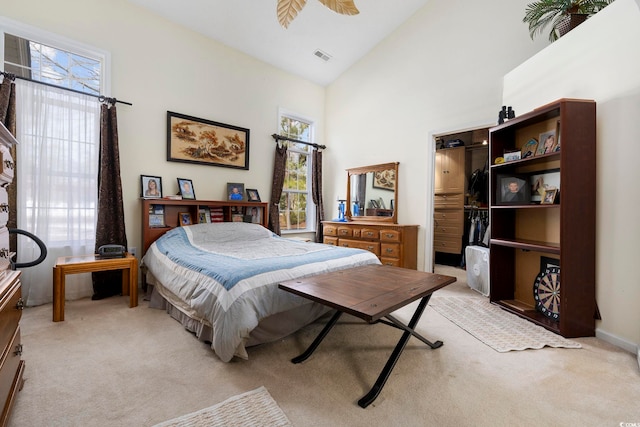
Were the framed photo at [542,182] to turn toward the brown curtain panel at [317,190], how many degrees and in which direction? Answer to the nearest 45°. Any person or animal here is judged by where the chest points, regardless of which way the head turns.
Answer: approximately 45° to its right

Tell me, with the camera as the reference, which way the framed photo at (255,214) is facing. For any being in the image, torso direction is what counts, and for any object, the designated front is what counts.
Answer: facing the viewer and to the right of the viewer

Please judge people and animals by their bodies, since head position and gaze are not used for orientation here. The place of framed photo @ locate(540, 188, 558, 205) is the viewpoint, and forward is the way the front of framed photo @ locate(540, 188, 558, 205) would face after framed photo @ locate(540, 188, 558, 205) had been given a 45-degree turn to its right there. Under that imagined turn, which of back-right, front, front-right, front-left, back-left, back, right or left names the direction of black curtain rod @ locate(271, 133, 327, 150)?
front

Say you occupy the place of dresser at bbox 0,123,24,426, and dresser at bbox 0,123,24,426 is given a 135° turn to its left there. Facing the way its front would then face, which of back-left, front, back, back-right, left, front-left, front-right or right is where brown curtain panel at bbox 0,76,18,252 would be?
front-right

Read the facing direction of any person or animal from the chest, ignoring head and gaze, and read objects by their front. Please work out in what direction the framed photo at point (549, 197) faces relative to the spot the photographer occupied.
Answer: facing the viewer and to the left of the viewer

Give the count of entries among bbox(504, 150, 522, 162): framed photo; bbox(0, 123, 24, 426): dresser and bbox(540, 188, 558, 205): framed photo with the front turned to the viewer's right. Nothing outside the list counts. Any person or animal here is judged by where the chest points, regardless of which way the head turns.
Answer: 1

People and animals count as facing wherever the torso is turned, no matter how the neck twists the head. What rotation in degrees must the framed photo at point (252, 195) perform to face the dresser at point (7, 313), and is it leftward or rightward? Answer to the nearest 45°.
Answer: approximately 45° to its right

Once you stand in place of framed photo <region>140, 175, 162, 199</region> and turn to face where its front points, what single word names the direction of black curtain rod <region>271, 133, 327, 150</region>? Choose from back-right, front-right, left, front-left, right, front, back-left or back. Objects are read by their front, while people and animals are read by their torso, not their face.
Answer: front-left

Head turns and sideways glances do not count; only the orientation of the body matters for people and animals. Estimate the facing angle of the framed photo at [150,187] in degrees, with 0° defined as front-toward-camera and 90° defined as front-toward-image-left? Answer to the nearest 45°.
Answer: approximately 315°
